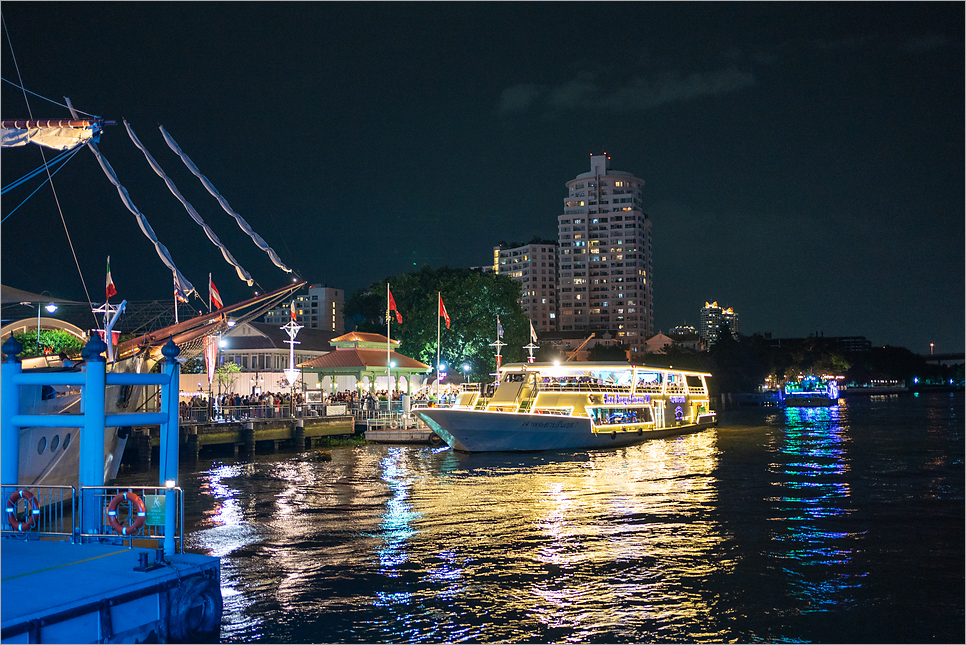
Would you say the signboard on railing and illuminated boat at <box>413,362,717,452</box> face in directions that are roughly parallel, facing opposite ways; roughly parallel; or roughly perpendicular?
roughly perpendicular

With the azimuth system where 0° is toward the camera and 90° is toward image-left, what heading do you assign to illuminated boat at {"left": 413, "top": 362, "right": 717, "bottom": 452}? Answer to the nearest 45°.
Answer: approximately 45°

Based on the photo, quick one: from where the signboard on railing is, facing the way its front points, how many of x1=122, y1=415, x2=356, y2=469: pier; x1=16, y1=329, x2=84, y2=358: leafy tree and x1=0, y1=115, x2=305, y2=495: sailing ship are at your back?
3

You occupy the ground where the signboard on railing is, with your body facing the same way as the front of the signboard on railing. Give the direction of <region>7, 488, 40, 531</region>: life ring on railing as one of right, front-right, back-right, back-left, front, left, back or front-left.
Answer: back-right

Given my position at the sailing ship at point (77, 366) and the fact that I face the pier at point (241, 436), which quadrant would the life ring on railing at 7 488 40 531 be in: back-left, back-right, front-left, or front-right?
back-right

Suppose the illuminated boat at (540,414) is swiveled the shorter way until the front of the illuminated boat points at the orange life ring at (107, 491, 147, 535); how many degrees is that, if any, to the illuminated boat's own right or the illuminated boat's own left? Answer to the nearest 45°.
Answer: approximately 45° to the illuminated boat's own left

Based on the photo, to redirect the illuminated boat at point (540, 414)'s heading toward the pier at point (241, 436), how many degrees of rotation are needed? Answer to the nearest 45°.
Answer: approximately 45° to its right

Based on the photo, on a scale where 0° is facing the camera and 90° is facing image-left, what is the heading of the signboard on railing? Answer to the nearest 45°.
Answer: approximately 0°

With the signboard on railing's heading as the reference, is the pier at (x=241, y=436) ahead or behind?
behind

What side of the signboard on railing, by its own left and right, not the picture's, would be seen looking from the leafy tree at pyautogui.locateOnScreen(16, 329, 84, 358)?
back
